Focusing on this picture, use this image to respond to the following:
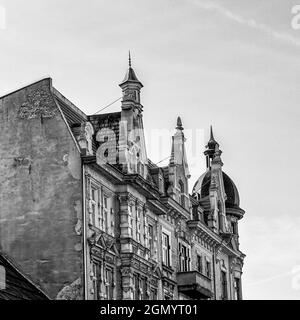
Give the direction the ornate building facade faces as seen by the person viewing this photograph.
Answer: facing the viewer and to the right of the viewer
